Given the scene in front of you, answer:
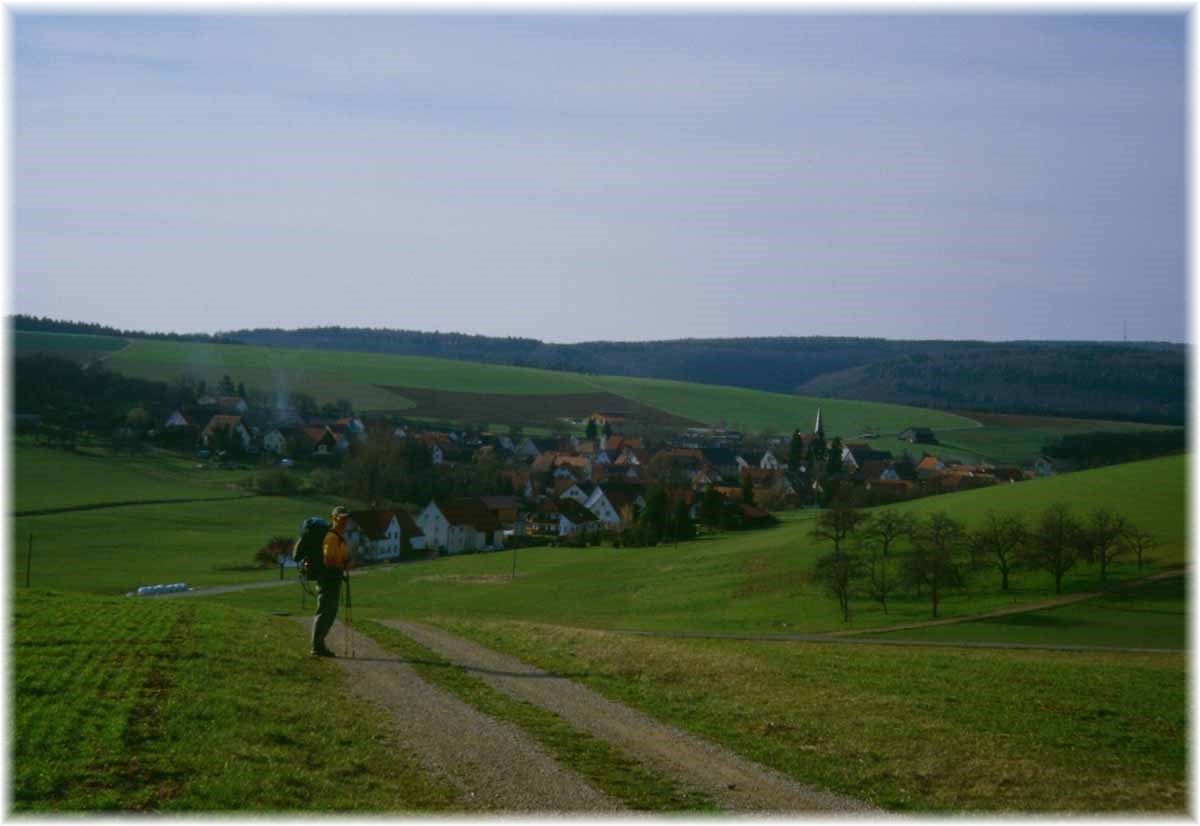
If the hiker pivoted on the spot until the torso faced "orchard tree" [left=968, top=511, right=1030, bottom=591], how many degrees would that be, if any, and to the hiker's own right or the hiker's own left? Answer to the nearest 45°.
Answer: approximately 45° to the hiker's own left

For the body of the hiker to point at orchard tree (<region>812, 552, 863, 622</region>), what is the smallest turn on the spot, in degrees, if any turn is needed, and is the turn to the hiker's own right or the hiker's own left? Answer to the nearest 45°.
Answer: approximately 45° to the hiker's own left

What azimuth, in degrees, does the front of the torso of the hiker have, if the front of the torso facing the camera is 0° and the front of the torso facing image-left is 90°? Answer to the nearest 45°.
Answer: approximately 270°
